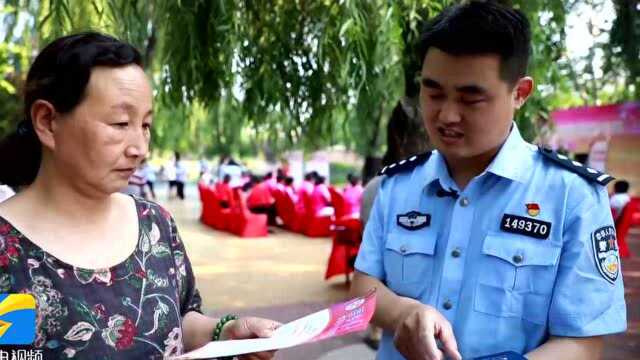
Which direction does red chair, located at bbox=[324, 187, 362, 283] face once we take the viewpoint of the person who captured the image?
facing to the right of the viewer

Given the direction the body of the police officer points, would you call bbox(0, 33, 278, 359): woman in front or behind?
in front

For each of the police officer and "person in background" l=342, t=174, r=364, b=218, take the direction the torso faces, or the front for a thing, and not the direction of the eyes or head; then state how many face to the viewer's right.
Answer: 0

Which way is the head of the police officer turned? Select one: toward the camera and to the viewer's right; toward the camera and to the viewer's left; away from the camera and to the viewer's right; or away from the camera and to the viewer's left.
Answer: toward the camera and to the viewer's left

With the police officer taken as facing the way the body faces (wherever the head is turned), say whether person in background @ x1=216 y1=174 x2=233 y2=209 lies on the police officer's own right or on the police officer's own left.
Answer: on the police officer's own right

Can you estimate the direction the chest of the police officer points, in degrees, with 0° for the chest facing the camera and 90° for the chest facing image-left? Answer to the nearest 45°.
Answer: approximately 45°
